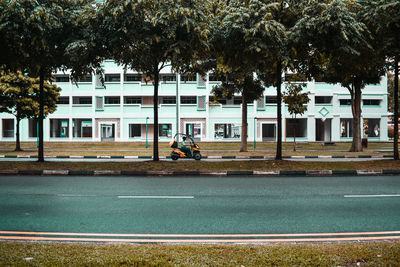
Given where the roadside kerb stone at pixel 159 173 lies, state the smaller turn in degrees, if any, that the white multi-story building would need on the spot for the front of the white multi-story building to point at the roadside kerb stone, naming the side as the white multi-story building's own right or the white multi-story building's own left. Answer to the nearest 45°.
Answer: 0° — it already faces it

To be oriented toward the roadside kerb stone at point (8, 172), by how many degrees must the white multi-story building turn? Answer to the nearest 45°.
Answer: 0° — it already faces it

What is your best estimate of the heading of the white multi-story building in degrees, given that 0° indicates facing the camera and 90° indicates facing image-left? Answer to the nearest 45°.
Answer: approximately 0°

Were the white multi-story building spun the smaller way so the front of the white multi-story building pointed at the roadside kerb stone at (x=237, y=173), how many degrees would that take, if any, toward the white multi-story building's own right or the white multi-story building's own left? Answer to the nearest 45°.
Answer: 0° — it already faces it
